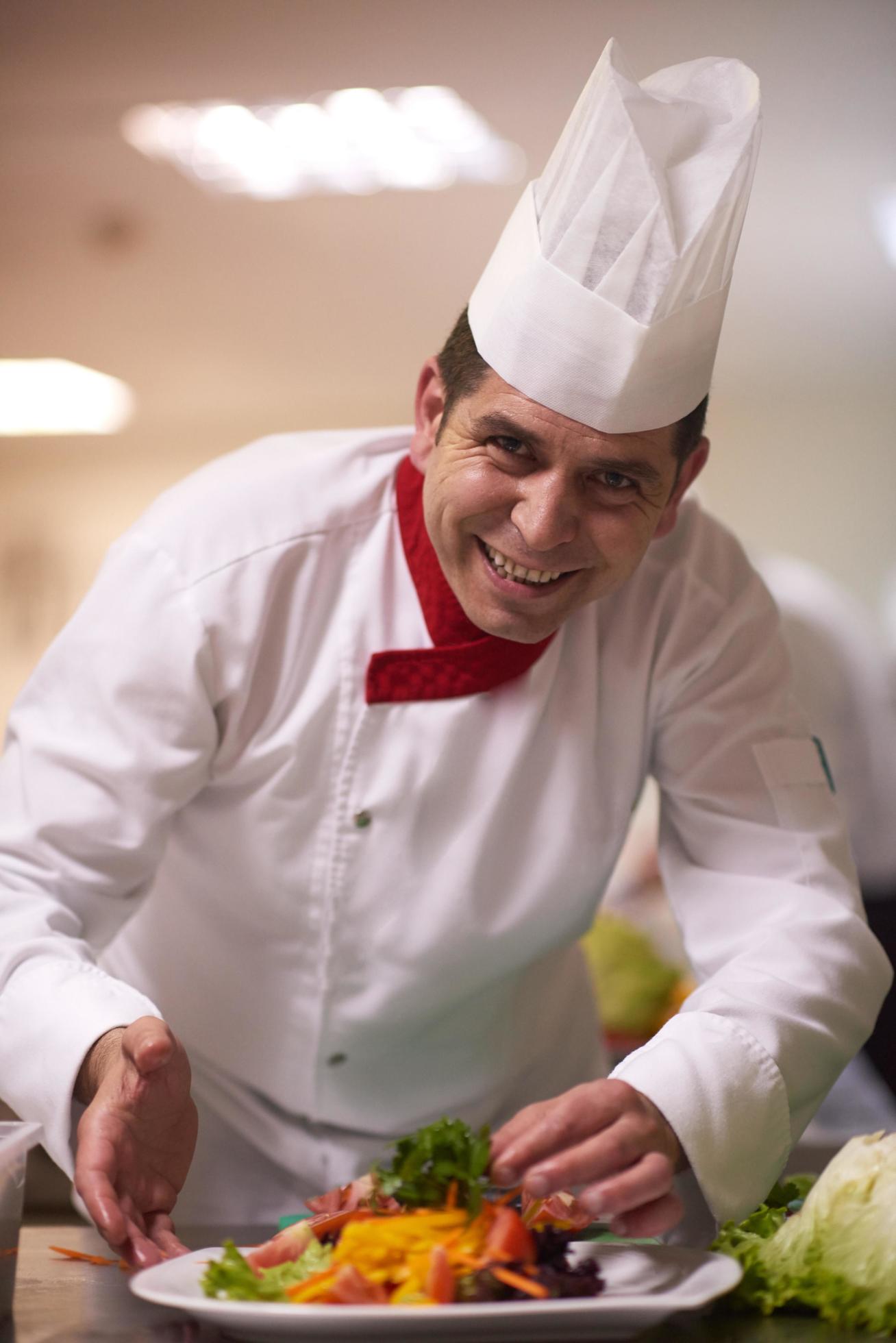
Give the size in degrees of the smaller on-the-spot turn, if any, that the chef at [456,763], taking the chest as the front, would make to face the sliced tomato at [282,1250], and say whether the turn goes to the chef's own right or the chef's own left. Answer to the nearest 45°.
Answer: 0° — they already face it

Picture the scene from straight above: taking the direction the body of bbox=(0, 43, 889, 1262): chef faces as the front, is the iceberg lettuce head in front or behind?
in front

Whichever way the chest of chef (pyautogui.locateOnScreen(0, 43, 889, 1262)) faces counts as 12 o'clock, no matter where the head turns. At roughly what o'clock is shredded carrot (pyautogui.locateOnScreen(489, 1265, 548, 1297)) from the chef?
The shredded carrot is roughly at 12 o'clock from the chef.

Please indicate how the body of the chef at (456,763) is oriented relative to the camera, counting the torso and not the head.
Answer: toward the camera

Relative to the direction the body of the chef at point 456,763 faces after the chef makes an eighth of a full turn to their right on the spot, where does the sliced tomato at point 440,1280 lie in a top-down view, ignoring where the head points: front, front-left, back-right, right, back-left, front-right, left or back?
front-left

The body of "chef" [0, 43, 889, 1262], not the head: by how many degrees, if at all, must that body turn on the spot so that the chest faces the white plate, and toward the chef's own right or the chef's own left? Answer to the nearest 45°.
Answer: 0° — they already face it

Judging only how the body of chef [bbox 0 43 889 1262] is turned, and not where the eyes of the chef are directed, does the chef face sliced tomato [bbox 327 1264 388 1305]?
yes

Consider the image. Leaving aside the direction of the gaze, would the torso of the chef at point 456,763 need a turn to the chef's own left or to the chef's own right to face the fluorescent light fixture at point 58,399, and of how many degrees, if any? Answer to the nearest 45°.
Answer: approximately 180°

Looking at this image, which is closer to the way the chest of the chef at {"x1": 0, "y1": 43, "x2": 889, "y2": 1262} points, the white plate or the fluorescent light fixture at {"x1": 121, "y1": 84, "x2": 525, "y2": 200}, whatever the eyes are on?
the white plate

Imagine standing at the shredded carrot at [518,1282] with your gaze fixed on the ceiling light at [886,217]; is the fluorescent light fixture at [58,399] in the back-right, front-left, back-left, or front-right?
front-left

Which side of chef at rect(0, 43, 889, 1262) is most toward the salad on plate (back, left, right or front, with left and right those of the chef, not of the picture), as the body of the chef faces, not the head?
front

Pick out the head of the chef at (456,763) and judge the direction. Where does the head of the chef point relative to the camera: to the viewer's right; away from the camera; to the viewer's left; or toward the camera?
toward the camera
